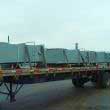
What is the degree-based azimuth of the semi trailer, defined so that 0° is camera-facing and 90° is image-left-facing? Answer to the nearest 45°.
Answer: approximately 45°
